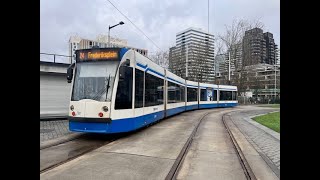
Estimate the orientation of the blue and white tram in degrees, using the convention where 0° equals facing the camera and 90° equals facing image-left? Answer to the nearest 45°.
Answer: approximately 45°

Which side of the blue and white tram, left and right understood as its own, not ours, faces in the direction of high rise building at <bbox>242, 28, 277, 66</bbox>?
back
